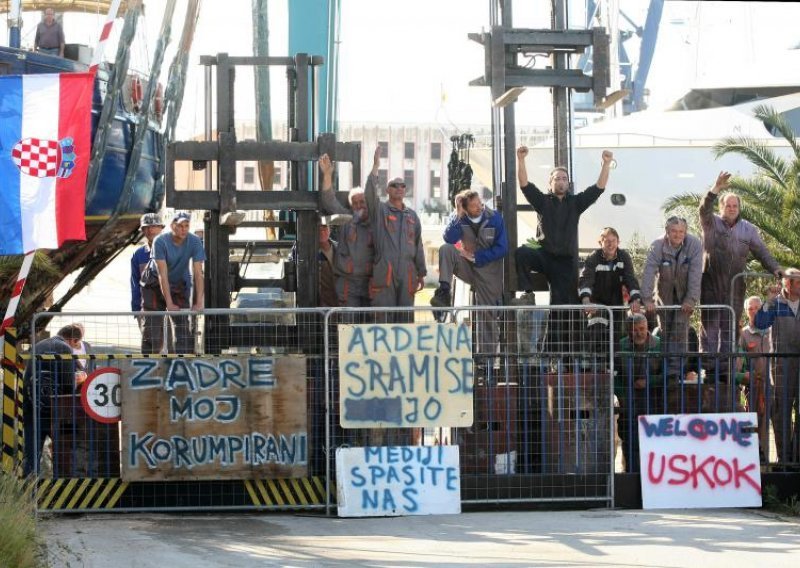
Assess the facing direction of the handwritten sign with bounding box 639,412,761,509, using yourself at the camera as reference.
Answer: facing the viewer

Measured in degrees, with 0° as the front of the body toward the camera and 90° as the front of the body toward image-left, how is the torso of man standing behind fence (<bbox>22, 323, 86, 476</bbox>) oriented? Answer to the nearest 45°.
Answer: approximately 270°

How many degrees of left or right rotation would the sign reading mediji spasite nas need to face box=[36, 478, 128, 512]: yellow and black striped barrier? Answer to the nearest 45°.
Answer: approximately 90° to its right

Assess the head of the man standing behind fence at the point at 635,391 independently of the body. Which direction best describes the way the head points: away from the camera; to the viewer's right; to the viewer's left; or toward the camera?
toward the camera

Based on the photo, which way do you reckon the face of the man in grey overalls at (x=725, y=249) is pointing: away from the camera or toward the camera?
toward the camera

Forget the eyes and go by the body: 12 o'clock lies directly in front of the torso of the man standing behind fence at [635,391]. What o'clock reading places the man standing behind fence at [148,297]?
the man standing behind fence at [148,297] is roughly at 3 o'clock from the man standing behind fence at [635,391].

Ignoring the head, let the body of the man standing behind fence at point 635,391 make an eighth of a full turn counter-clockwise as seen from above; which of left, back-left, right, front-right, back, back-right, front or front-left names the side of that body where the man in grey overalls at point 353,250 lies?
back-right

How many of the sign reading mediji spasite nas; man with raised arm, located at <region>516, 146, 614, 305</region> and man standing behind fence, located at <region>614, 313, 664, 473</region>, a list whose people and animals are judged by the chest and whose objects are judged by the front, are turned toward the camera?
3

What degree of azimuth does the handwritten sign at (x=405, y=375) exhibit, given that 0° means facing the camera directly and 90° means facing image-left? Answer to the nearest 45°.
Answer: approximately 0°

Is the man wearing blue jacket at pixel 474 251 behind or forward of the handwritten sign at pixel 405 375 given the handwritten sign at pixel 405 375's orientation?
behind

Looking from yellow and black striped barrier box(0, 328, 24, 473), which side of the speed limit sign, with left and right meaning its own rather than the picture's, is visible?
right

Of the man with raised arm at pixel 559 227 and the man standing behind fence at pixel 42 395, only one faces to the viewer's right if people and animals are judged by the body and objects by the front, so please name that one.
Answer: the man standing behind fence

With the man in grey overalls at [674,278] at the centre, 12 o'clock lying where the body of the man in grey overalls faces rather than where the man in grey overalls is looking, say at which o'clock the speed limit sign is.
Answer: The speed limit sign is roughly at 2 o'clock from the man in grey overalls.

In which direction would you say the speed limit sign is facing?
toward the camera

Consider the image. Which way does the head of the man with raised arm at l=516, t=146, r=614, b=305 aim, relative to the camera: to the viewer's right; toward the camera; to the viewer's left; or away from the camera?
toward the camera

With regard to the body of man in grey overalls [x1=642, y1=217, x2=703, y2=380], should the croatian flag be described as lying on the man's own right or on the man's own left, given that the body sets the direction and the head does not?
on the man's own right

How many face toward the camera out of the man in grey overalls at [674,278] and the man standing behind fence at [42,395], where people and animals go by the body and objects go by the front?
1

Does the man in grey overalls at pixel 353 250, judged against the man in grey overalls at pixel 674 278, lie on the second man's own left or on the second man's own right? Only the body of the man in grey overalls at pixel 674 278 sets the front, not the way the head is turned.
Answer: on the second man's own right
